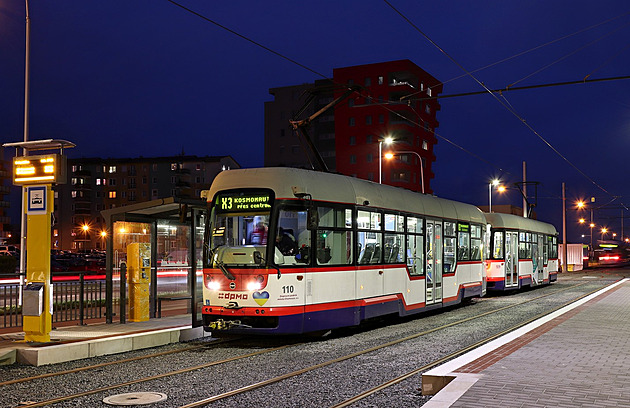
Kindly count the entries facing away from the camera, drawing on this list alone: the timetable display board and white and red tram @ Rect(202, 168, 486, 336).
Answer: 0

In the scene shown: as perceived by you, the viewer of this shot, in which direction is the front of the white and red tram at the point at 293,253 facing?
facing the viewer and to the left of the viewer

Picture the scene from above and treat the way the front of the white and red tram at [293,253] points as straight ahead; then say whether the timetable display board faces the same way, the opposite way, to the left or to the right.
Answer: the same way

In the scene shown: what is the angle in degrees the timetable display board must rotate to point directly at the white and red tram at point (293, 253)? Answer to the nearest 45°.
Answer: approximately 135° to its left

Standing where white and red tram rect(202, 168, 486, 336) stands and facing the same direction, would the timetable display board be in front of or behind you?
in front

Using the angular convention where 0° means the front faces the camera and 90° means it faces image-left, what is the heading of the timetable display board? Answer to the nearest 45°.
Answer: approximately 45°

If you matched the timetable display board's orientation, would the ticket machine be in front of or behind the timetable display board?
behind

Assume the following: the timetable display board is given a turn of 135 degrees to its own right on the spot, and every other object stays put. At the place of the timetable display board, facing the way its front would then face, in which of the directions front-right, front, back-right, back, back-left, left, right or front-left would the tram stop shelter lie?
front-right

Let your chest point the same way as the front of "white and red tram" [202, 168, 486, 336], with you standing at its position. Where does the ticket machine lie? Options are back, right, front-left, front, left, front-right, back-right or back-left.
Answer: right

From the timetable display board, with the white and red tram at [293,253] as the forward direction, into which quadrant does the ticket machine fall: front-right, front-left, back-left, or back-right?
front-left
